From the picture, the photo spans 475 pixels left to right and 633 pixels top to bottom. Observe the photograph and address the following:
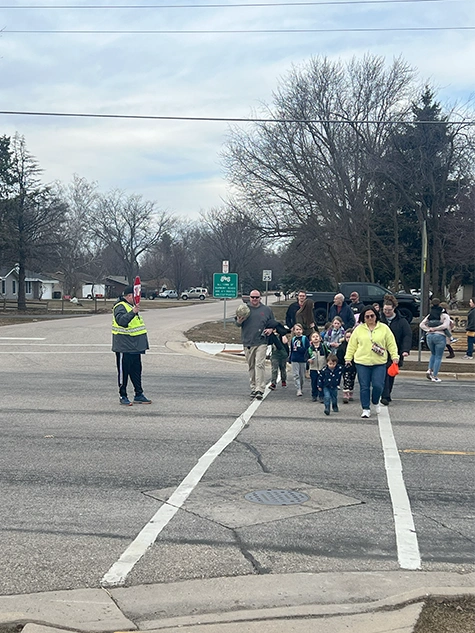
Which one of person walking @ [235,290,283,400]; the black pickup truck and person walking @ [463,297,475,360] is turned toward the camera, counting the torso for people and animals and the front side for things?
person walking @ [235,290,283,400]

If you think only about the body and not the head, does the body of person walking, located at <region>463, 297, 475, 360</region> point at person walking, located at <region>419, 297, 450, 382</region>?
no

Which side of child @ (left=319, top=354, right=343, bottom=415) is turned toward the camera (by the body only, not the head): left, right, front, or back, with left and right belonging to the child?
front

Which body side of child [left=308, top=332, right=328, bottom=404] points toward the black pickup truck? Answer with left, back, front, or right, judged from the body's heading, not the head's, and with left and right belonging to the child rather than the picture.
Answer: back

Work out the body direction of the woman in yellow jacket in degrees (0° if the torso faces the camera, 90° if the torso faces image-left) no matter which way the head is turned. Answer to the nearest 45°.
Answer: approximately 0°

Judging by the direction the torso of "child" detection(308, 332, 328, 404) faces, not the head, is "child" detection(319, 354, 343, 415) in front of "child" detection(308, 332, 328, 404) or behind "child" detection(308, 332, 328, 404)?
in front

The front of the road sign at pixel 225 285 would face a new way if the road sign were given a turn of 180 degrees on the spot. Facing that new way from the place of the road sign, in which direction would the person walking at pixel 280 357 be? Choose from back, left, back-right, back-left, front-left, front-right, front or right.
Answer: back

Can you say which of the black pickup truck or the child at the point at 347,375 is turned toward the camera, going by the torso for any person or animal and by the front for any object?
the child

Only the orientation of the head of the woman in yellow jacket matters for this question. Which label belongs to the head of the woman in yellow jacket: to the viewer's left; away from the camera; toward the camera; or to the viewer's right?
toward the camera

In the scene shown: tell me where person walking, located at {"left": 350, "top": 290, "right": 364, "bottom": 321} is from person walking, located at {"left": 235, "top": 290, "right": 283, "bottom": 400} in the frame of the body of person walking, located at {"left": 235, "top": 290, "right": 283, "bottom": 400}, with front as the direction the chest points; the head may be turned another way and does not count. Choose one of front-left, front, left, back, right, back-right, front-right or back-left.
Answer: back-left

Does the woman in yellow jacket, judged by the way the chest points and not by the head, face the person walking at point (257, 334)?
no

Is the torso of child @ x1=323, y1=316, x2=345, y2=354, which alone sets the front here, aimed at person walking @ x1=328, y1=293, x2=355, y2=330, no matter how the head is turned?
no

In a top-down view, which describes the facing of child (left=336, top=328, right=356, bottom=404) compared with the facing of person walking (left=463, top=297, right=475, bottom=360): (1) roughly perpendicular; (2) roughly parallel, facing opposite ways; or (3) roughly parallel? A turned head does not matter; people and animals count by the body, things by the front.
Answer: roughly perpendicular

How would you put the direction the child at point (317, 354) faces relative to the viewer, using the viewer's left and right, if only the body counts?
facing the viewer

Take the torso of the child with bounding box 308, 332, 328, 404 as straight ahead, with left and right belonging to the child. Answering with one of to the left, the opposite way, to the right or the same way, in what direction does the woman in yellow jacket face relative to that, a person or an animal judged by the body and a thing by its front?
the same way

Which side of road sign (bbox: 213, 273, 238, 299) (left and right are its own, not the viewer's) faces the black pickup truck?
left
